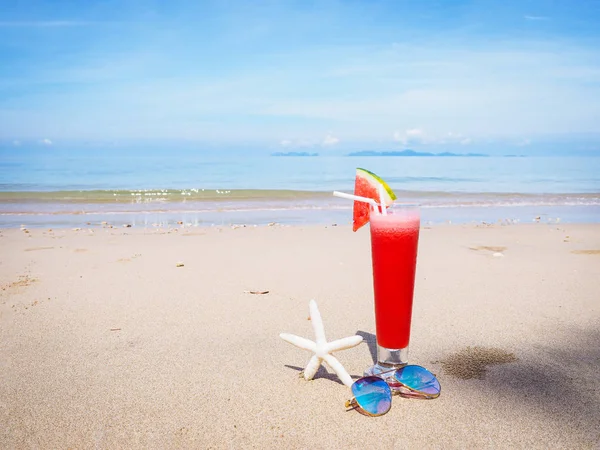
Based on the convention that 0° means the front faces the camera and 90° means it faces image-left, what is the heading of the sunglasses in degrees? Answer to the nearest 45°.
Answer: approximately 315°
